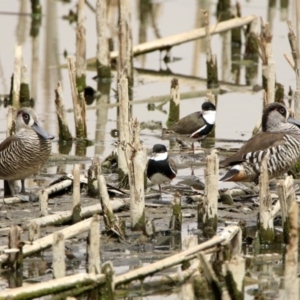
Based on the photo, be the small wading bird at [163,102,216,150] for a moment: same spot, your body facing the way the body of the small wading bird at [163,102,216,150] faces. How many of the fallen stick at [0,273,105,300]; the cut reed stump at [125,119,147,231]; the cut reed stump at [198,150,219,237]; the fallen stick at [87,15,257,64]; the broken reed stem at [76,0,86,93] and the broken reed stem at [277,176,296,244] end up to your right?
4

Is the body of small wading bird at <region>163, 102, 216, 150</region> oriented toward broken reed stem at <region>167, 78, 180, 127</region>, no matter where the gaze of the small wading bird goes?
no

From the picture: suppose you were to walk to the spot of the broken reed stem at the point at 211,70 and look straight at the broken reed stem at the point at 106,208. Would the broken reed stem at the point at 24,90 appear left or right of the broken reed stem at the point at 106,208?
right

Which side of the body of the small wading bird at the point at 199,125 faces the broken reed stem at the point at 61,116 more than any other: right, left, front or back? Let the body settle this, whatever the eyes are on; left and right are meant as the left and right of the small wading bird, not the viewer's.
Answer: back

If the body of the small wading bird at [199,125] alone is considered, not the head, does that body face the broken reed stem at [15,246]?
no

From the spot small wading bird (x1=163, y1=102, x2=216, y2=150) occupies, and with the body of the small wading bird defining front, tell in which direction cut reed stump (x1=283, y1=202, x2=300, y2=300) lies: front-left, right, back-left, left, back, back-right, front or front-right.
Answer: right

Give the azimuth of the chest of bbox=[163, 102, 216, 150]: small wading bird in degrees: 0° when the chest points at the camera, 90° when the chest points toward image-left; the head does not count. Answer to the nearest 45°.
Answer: approximately 270°

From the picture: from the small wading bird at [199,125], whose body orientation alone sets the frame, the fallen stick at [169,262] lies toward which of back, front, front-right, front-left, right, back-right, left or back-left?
right

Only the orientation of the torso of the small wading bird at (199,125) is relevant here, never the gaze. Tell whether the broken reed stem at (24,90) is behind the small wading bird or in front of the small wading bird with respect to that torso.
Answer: behind

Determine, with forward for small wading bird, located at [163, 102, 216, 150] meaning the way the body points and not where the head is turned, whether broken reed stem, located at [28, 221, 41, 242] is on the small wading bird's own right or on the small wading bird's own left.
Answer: on the small wading bird's own right

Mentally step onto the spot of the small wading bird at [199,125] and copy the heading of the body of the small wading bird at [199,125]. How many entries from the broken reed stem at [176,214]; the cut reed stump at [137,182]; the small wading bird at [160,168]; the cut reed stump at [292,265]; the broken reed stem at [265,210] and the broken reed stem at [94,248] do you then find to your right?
6

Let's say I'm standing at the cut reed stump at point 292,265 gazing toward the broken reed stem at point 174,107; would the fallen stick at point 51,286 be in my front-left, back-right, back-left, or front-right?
front-left

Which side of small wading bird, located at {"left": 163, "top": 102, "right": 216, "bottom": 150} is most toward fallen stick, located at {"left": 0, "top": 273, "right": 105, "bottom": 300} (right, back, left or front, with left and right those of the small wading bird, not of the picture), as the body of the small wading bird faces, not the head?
right

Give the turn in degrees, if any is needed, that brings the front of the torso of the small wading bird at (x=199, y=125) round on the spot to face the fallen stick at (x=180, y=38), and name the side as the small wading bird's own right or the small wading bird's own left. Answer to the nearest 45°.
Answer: approximately 90° to the small wading bird's own left

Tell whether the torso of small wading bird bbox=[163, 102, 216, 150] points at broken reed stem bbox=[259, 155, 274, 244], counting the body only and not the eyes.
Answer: no

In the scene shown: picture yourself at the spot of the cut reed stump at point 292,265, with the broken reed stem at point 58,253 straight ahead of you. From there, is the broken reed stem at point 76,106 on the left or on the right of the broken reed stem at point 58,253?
right
